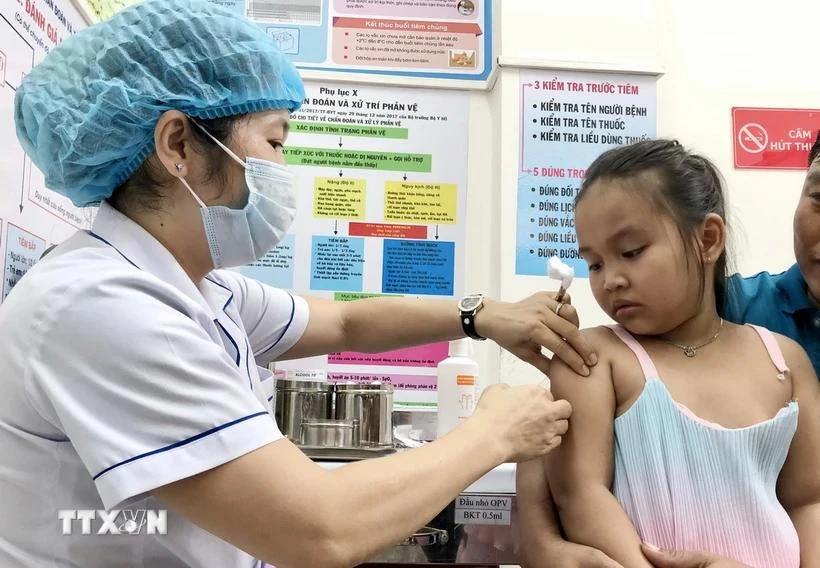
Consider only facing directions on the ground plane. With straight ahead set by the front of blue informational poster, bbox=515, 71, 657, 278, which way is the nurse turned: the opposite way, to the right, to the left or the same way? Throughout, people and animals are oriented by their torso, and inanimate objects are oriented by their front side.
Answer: to the left

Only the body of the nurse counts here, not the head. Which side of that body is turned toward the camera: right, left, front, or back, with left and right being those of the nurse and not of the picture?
right

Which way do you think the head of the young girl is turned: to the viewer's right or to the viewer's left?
to the viewer's left

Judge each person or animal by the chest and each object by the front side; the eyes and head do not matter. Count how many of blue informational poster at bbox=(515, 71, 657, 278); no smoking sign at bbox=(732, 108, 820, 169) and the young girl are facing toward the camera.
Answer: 3

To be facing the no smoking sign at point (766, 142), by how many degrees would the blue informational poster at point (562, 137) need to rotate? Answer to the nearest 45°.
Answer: approximately 90° to its left

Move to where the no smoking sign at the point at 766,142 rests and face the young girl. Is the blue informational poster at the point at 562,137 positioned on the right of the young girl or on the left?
right

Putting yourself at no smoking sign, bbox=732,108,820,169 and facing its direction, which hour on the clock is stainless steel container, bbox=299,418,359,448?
The stainless steel container is roughly at 1 o'clock from the no smoking sign.

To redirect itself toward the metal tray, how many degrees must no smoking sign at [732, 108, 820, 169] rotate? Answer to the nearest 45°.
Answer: approximately 45° to its right

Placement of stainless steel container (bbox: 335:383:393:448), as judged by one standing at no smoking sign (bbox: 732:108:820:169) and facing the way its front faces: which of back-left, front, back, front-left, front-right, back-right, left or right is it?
front-right

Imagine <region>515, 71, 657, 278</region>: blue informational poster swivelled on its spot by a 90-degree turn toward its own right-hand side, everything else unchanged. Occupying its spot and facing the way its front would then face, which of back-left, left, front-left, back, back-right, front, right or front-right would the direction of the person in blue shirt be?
back-left

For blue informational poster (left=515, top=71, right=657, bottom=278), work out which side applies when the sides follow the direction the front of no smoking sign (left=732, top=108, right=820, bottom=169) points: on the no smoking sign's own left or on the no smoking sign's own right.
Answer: on the no smoking sign's own right

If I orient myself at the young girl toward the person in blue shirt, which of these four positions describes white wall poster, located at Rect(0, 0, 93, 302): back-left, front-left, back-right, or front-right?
back-left
